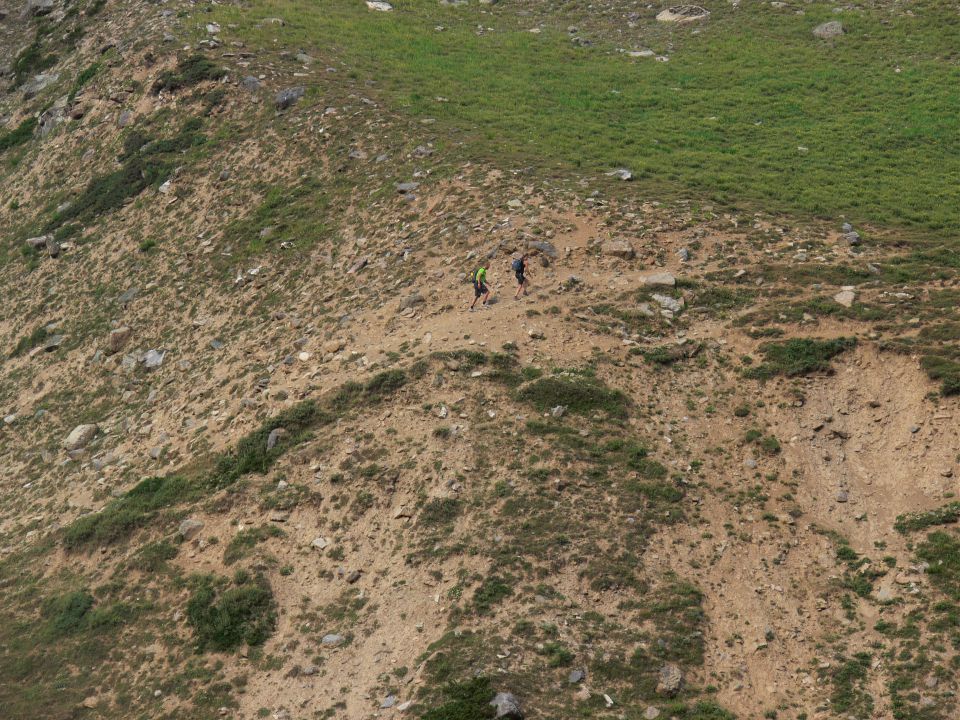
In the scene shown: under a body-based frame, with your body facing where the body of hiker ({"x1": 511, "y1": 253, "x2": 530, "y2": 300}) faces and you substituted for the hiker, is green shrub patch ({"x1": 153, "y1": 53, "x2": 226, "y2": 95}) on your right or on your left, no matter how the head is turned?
on your left

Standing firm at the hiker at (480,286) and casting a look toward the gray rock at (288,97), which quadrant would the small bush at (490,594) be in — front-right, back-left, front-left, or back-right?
back-left

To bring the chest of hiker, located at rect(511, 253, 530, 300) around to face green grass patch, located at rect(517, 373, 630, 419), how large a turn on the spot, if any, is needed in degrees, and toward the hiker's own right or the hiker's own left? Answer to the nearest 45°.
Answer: approximately 135° to the hiker's own right

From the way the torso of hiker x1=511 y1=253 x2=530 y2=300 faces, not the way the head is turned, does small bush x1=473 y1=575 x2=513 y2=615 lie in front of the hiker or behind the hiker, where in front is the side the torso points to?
behind

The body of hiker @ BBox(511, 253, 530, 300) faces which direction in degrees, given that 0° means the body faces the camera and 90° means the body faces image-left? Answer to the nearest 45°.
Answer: approximately 225°

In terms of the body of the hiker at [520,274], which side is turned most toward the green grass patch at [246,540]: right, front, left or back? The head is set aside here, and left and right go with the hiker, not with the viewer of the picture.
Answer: back

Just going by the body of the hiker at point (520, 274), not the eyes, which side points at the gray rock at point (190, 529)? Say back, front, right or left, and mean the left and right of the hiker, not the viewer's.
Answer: back

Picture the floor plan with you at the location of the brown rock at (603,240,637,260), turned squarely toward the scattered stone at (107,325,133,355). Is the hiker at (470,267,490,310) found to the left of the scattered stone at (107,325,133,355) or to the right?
left
